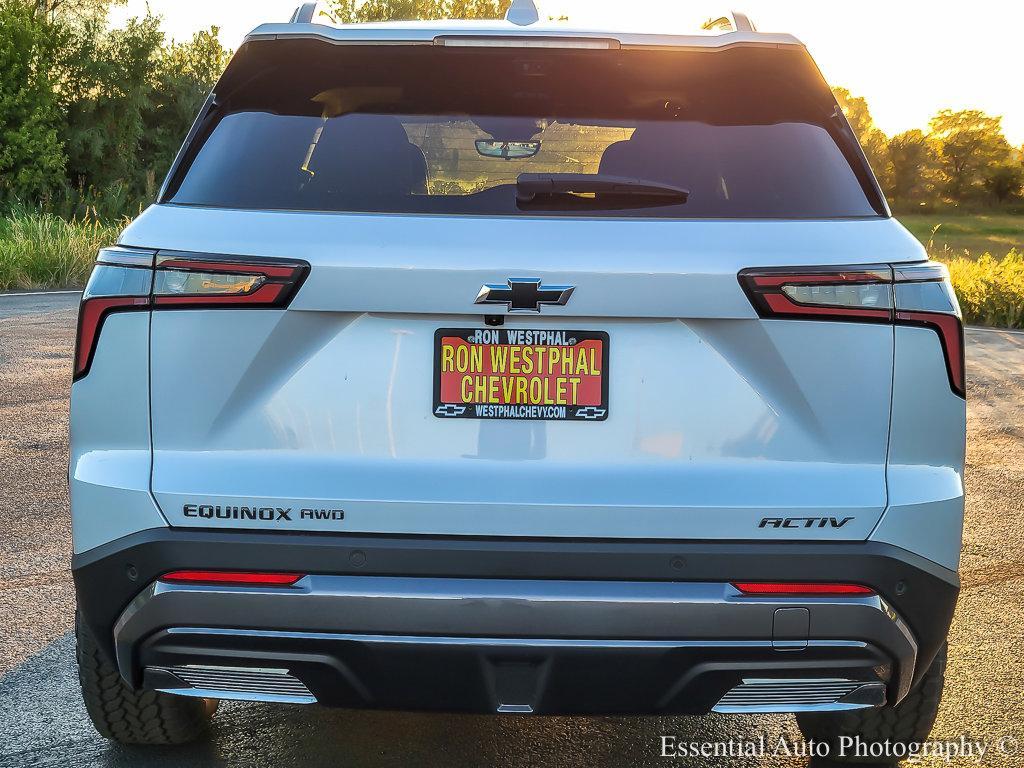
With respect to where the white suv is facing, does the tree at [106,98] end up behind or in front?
in front

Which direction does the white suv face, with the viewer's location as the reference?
facing away from the viewer

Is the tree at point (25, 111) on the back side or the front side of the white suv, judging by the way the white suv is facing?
on the front side
